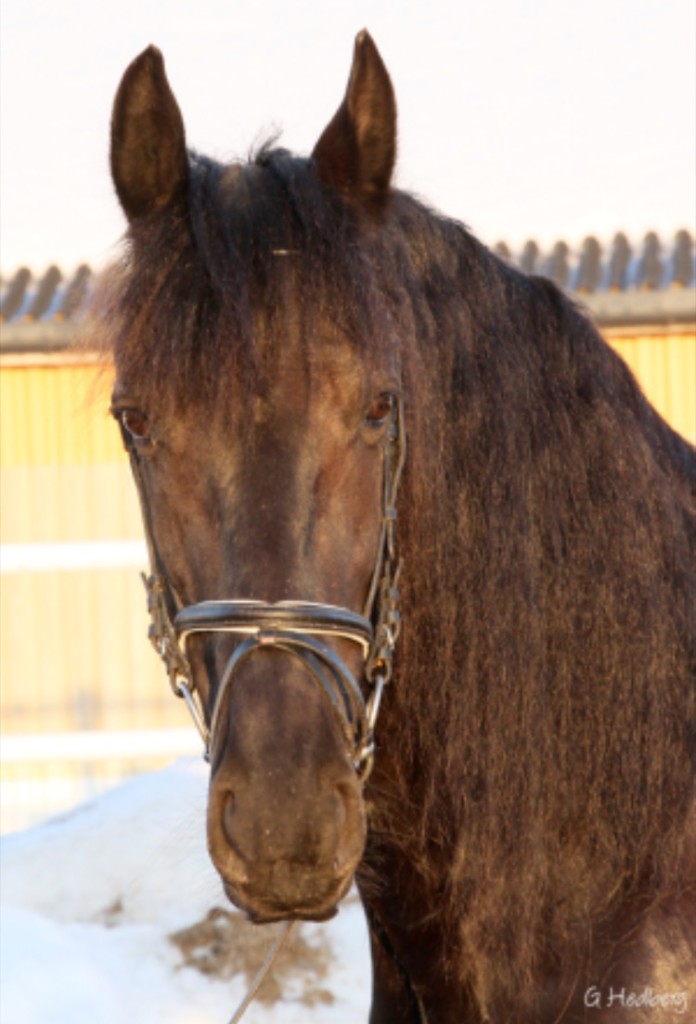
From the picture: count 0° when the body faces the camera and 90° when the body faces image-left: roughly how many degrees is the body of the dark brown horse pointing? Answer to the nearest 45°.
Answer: approximately 45°
